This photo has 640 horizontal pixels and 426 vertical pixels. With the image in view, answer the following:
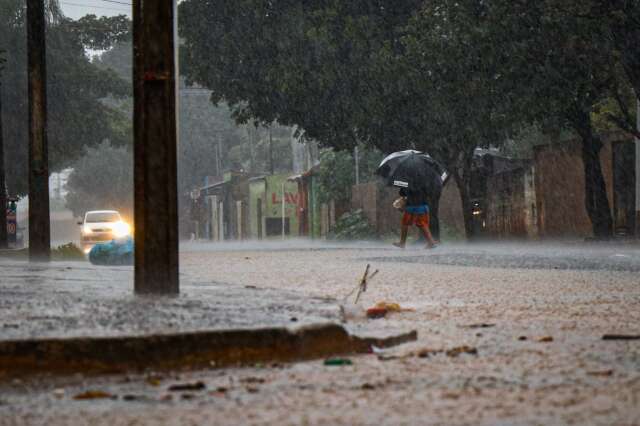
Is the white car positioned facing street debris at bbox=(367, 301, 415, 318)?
yes

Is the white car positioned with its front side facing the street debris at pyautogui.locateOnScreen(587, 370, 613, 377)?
yes

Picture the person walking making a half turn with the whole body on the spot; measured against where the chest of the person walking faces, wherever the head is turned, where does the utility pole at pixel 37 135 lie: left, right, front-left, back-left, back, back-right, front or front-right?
back-right

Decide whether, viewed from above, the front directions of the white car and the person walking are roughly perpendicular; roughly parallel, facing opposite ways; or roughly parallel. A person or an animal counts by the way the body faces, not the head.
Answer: roughly perpendicular

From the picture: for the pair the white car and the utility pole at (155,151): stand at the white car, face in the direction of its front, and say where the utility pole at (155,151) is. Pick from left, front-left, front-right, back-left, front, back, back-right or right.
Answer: front

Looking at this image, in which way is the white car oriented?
toward the camera

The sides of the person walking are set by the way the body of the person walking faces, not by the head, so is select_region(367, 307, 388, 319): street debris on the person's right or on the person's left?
on the person's left

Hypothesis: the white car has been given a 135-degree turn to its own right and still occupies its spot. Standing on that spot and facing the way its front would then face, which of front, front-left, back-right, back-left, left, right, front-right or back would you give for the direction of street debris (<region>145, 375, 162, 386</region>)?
back-left

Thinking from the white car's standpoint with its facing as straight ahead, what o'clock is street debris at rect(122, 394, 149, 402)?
The street debris is roughly at 12 o'clock from the white car.

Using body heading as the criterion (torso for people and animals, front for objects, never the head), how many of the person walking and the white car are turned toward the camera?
1

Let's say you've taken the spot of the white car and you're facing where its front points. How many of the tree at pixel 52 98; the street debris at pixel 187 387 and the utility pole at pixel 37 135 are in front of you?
2

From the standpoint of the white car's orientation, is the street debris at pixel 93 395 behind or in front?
in front
